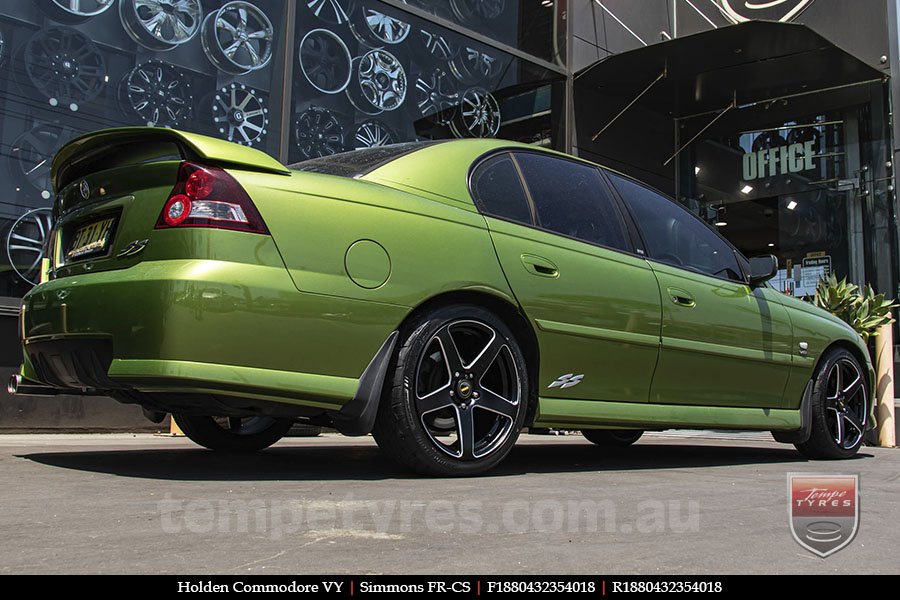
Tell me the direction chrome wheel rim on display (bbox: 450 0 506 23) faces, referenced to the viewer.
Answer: facing the viewer

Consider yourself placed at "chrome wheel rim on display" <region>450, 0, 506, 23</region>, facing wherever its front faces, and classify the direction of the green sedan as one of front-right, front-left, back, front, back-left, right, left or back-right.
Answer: front

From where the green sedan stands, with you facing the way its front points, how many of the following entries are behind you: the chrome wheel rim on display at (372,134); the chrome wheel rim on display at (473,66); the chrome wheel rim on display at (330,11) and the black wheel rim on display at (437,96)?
0

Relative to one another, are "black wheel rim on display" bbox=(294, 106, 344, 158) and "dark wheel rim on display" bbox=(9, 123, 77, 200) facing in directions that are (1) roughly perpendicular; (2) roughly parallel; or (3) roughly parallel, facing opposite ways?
roughly parallel

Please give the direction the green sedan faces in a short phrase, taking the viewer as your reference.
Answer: facing away from the viewer and to the right of the viewer

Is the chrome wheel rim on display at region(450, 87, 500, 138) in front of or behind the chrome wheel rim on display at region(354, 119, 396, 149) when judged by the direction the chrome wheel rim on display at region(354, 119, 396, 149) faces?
behind

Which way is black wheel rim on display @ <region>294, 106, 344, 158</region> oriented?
toward the camera

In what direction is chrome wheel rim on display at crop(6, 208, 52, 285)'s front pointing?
toward the camera

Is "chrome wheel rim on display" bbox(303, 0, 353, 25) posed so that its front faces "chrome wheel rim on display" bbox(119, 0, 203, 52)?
no

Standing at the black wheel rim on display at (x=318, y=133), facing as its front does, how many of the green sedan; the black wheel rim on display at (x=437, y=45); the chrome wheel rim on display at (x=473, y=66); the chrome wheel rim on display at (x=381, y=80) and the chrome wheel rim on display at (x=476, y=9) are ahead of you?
1

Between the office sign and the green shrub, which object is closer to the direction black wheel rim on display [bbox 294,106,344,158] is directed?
the green shrub

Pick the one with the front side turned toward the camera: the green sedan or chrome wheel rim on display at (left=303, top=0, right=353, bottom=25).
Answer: the chrome wheel rim on display

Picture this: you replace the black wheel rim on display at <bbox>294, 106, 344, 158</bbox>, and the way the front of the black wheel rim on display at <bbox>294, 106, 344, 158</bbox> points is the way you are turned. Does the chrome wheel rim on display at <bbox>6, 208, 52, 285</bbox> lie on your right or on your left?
on your right

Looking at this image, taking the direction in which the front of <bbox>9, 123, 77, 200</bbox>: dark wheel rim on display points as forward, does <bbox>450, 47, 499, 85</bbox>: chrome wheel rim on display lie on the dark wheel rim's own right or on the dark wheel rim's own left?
on the dark wheel rim's own left
